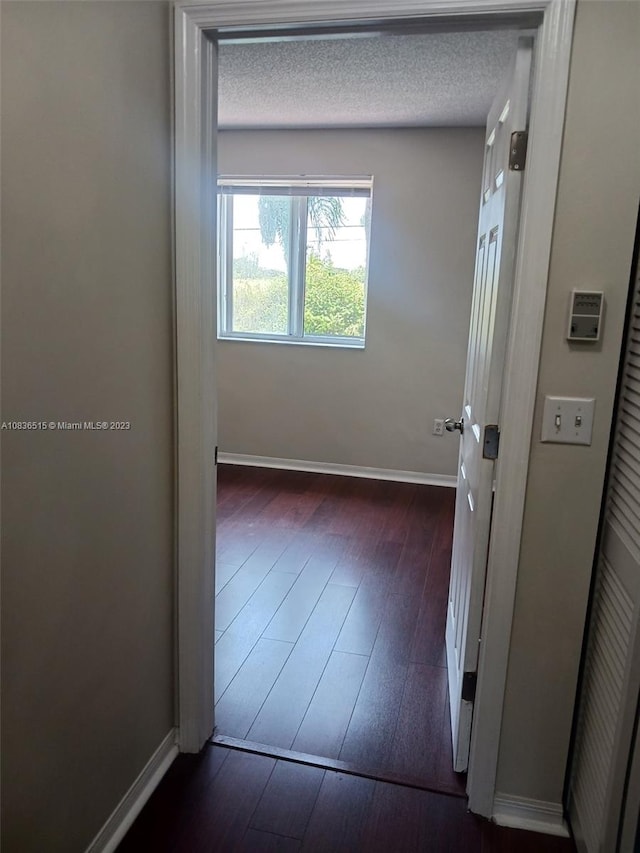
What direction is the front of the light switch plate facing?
toward the camera

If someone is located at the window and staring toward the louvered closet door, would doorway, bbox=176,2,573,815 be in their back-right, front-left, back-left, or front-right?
front-right

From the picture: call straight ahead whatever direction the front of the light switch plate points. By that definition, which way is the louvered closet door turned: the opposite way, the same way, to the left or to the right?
to the right

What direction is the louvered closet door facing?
to the viewer's left

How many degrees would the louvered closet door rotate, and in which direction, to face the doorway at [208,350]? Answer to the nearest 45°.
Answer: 0° — it already faces it

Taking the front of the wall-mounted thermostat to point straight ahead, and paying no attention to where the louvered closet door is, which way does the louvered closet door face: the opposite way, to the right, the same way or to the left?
to the right

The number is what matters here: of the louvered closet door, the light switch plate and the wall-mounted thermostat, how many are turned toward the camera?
2

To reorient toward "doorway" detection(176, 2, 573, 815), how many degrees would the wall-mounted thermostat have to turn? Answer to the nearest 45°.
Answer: approximately 90° to its right

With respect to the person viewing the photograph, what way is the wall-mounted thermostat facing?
facing the viewer
